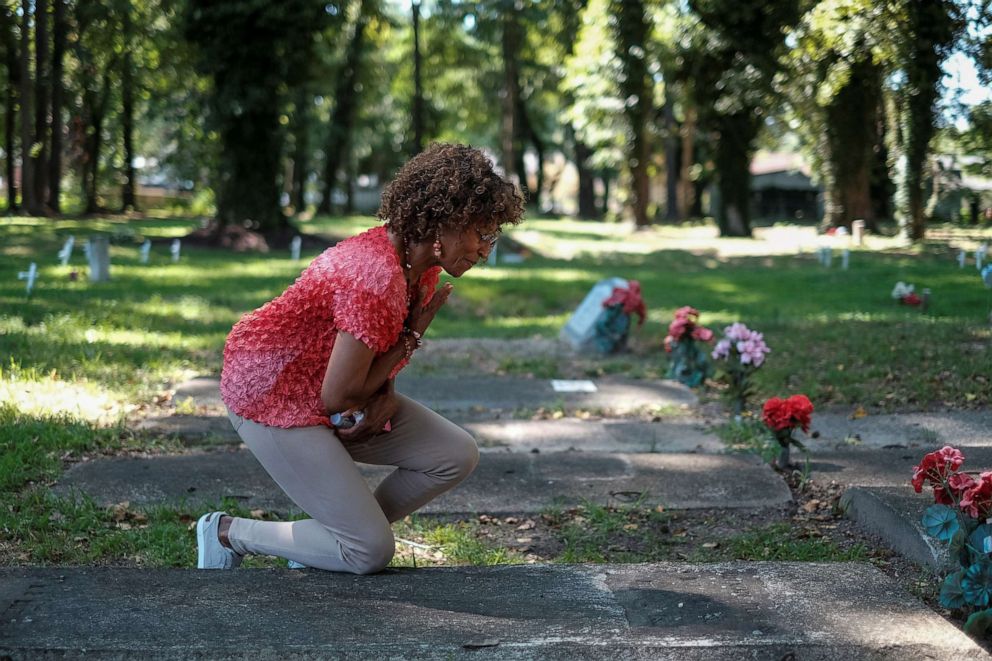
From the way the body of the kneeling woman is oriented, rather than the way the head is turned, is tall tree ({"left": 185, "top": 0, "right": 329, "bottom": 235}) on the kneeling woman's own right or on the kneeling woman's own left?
on the kneeling woman's own left

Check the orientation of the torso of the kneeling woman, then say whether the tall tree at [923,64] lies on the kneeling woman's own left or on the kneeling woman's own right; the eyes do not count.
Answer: on the kneeling woman's own left

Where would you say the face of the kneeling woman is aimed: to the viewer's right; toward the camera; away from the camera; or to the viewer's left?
to the viewer's right

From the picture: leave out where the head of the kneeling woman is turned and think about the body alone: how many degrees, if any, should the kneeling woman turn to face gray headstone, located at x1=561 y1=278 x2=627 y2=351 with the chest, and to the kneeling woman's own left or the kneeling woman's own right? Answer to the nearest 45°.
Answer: approximately 90° to the kneeling woman's own left

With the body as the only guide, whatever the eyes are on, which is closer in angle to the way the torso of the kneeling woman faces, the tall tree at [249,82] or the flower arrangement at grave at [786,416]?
the flower arrangement at grave

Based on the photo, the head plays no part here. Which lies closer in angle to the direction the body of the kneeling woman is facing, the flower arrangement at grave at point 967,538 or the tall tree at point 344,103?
the flower arrangement at grave

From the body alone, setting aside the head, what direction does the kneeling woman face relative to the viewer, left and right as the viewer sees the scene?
facing to the right of the viewer

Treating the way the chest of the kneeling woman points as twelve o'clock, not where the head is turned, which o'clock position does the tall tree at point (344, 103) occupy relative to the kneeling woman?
The tall tree is roughly at 9 o'clock from the kneeling woman.
